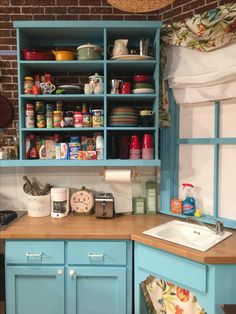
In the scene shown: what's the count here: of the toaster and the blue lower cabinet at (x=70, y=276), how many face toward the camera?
2

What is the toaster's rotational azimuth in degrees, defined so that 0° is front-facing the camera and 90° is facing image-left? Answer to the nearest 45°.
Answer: approximately 0°

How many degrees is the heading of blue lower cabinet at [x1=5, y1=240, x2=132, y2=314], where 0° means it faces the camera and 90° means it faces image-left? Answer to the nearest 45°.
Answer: approximately 0°
